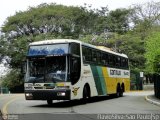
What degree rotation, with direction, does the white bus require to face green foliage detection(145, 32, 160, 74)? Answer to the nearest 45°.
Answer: approximately 180°
